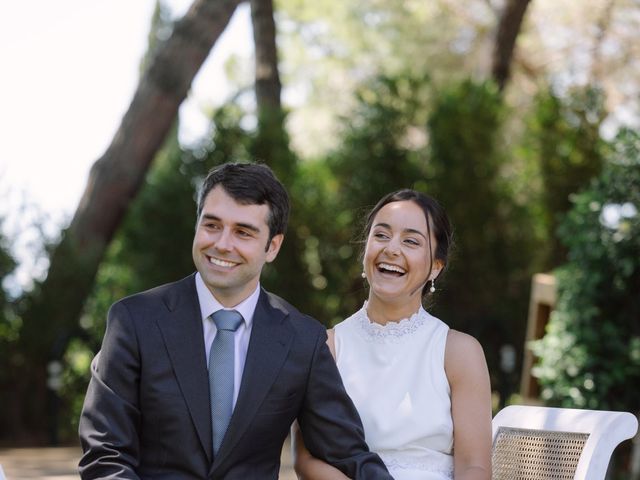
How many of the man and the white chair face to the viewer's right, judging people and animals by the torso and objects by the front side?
0

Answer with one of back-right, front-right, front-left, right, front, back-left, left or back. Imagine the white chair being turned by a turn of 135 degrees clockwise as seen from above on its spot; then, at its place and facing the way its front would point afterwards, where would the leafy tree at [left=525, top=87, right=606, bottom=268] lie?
front

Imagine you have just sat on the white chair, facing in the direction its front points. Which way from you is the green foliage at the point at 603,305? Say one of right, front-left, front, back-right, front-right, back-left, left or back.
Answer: back-right

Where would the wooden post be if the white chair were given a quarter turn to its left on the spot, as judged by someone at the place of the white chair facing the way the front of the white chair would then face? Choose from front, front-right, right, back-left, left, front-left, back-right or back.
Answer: back-left

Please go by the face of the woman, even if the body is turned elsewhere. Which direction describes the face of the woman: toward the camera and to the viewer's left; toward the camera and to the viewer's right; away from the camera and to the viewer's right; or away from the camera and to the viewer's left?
toward the camera and to the viewer's left

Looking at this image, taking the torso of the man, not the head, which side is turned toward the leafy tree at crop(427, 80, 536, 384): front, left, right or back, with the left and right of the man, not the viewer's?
back

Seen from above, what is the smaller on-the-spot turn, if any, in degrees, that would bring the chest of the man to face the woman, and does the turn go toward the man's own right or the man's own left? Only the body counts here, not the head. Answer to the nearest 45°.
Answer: approximately 135° to the man's own left

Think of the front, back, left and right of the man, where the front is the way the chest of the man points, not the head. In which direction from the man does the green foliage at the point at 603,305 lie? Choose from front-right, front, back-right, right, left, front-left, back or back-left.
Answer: back-left

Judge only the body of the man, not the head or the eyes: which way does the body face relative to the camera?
toward the camera
